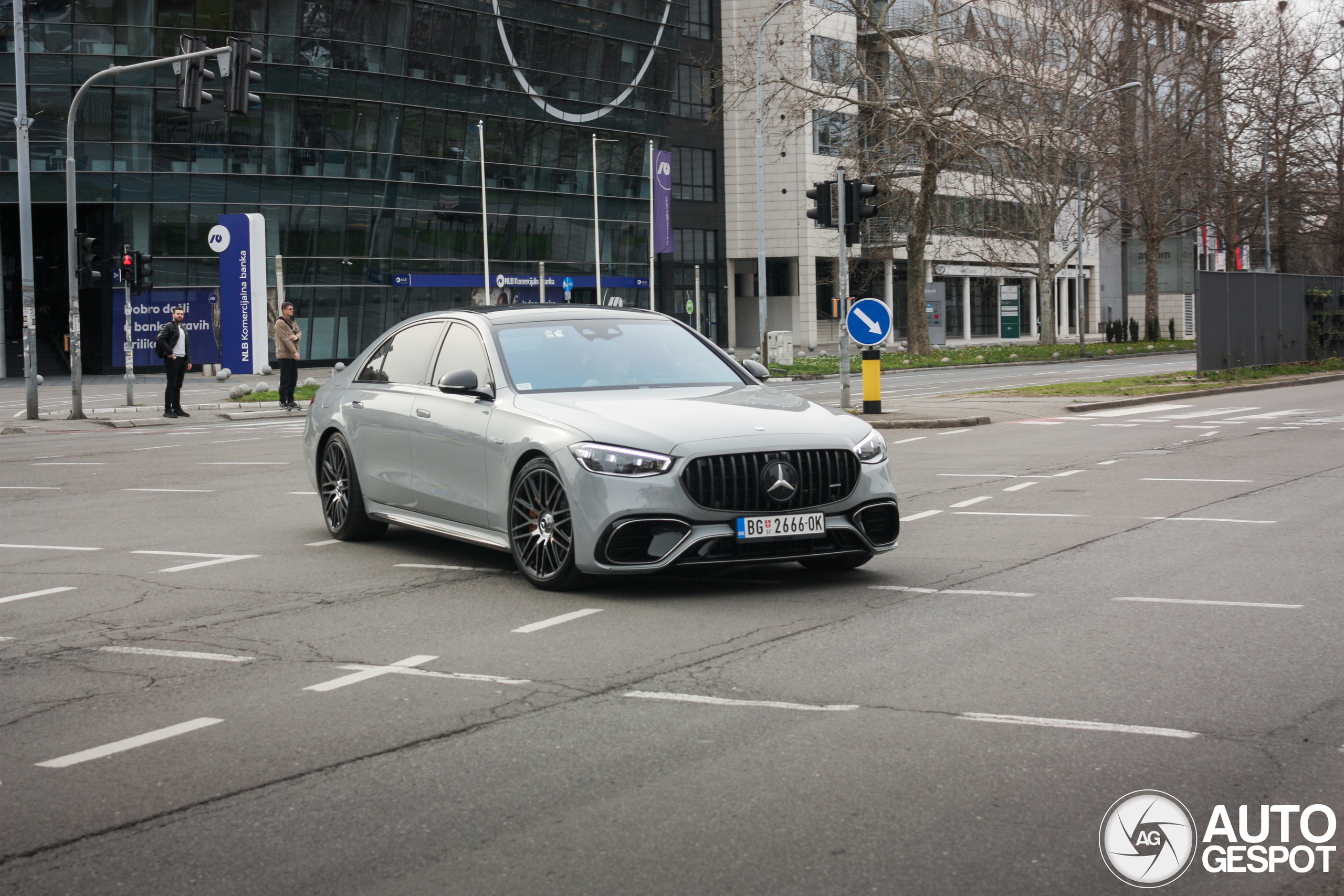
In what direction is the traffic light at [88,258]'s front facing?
to the viewer's right

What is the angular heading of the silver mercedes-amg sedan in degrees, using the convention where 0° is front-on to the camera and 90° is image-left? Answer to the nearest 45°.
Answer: approximately 315°

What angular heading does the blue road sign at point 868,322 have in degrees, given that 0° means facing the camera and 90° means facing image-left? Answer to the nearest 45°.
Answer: approximately 0°

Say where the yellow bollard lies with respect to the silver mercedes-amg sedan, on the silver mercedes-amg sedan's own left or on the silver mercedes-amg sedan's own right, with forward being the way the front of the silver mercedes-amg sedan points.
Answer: on the silver mercedes-amg sedan's own left

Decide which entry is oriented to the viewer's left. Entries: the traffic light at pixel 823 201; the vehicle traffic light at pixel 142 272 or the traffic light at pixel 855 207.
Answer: the traffic light at pixel 823 201

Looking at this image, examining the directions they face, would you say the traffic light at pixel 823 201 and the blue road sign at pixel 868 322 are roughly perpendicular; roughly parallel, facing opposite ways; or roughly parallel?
roughly perpendicular

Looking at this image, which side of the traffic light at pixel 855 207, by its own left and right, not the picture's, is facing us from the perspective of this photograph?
right

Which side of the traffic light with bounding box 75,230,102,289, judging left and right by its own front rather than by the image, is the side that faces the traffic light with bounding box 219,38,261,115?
right
